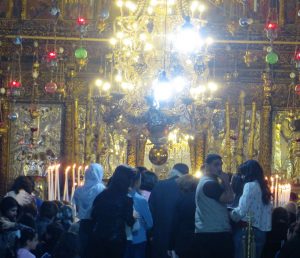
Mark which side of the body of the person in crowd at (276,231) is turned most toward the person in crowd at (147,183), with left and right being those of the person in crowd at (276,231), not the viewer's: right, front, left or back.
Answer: left

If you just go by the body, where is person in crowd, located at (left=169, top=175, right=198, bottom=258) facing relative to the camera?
away from the camera

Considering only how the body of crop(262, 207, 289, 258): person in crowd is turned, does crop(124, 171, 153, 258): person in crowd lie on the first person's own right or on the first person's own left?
on the first person's own left

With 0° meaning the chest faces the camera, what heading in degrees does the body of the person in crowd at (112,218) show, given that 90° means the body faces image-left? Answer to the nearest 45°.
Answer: approximately 225°

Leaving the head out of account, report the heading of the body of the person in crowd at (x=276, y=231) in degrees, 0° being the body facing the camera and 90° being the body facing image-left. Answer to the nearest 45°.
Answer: approximately 180°
